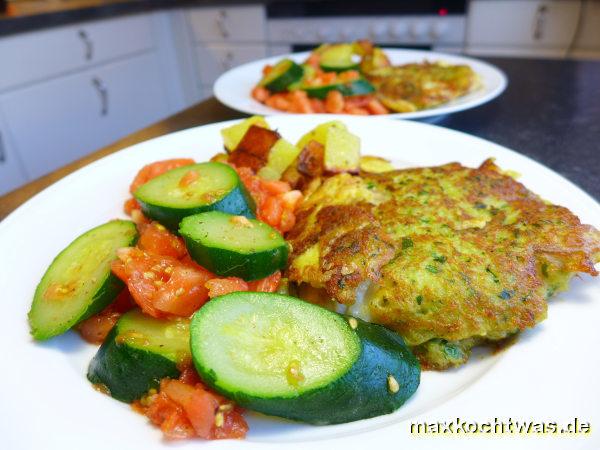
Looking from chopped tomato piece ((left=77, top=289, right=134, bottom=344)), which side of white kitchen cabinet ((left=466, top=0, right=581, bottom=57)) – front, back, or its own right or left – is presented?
front

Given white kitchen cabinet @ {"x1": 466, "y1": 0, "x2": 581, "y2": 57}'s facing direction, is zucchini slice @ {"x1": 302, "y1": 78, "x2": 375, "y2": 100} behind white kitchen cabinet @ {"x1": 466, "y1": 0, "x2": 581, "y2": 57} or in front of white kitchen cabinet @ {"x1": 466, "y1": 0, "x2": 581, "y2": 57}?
in front

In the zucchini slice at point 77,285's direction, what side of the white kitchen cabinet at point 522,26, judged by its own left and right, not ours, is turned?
front

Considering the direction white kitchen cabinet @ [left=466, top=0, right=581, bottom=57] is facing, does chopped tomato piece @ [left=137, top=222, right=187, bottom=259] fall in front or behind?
in front

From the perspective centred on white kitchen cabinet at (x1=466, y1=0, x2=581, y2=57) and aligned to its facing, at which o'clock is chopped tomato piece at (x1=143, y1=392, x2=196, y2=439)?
The chopped tomato piece is roughly at 12 o'clock from the white kitchen cabinet.

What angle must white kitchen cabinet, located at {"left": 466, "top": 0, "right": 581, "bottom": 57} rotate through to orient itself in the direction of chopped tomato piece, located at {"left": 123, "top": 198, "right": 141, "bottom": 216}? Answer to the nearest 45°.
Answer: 0° — it already faces it

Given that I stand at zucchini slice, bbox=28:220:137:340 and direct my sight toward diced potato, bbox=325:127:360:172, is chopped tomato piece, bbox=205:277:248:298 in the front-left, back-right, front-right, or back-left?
front-right

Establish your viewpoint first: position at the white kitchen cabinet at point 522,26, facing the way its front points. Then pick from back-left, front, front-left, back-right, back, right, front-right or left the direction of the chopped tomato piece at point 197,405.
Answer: front

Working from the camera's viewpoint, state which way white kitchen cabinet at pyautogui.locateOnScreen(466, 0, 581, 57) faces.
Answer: facing the viewer

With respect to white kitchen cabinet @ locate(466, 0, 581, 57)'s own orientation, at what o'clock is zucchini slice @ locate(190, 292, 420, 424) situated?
The zucchini slice is roughly at 12 o'clock from the white kitchen cabinet.

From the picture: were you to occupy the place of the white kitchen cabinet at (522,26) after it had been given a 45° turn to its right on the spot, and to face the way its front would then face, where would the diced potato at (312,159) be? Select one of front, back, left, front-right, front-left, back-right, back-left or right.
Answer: front-left

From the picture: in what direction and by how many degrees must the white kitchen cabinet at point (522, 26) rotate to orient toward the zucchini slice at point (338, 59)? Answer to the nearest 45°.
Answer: approximately 45° to its right

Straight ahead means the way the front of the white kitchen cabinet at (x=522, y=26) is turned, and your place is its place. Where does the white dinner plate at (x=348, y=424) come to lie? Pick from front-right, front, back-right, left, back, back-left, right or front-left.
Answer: front

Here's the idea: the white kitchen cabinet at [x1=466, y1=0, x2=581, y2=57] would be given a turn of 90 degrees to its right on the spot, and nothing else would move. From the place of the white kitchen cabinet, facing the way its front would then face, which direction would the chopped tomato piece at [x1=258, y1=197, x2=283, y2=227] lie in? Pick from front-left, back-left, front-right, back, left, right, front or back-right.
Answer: left

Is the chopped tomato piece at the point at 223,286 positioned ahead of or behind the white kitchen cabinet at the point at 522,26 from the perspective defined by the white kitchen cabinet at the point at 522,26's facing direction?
ahead
